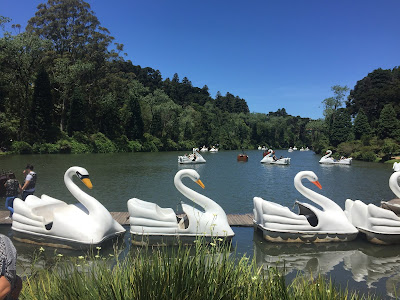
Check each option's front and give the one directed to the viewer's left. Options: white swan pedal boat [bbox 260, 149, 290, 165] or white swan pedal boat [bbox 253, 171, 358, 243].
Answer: white swan pedal boat [bbox 260, 149, 290, 165]

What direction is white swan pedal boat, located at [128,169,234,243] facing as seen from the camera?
to the viewer's right

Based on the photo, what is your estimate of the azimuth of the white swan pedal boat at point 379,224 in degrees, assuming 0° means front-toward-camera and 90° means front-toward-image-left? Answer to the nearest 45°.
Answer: approximately 270°

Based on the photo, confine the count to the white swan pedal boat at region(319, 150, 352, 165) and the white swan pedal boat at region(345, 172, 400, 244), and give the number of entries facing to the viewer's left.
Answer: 1

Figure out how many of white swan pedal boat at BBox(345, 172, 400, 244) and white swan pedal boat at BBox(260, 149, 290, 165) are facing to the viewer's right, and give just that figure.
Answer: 1

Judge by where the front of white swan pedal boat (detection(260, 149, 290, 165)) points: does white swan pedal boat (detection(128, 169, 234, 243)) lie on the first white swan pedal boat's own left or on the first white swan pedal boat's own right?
on the first white swan pedal boat's own left

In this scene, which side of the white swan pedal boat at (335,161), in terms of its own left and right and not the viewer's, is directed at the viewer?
left

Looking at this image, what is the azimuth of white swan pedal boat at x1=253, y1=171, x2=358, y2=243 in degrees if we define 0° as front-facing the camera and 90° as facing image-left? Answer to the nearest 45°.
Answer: approximately 270°

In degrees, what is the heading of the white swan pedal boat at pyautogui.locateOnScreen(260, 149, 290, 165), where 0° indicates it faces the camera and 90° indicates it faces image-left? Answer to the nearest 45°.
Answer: approximately 90°

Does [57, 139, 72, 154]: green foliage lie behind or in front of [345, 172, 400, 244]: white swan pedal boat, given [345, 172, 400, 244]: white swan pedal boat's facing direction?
behind

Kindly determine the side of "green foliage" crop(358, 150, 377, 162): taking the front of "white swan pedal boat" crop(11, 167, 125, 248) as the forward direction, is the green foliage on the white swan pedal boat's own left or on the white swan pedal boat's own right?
on the white swan pedal boat's own left

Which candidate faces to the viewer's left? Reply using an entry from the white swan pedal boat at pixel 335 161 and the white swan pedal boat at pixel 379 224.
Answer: the white swan pedal boat at pixel 335 161

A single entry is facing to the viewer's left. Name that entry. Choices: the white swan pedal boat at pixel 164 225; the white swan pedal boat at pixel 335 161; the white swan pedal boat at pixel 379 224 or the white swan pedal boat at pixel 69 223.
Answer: the white swan pedal boat at pixel 335 161

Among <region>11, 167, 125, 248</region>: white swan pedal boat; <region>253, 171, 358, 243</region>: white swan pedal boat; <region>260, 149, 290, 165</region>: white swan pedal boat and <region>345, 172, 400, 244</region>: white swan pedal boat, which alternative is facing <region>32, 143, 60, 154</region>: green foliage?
<region>260, 149, 290, 165</region>: white swan pedal boat

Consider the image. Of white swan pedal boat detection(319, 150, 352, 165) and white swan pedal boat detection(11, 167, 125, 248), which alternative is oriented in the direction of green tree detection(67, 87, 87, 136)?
white swan pedal boat detection(319, 150, 352, 165)
